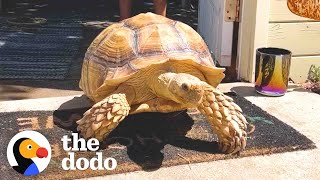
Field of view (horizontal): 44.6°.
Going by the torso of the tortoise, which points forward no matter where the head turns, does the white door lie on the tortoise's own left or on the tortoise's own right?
on the tortoise's own left

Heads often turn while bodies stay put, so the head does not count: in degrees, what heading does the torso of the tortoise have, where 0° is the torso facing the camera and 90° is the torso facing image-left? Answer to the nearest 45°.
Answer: approximately 315°

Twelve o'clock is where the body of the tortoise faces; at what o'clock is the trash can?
The trash can is roughly at 9 o'clock from the tortoise.
